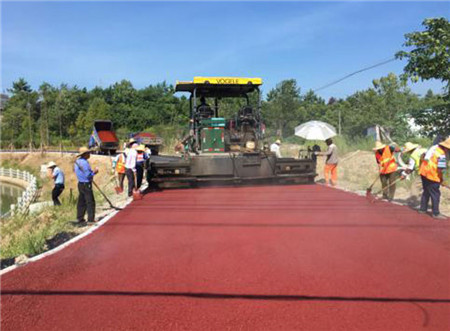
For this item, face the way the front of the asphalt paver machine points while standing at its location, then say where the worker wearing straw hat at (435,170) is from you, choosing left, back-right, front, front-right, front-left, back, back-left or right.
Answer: back-right

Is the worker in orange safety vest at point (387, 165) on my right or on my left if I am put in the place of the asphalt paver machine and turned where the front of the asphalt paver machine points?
on my right

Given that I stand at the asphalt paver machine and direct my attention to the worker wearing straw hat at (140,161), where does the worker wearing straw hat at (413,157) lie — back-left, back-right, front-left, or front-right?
back-left

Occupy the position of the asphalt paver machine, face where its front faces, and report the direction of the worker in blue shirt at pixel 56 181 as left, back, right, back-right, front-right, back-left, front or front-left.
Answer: left

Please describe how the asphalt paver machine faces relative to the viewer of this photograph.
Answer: facing away from the viewer

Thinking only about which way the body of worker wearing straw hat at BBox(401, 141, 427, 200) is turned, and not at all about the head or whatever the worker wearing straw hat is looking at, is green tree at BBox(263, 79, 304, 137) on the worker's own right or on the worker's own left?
on the worker's own right

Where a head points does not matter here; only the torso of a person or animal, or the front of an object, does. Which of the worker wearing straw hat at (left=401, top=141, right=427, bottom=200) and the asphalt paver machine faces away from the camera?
the asphalt paver machine

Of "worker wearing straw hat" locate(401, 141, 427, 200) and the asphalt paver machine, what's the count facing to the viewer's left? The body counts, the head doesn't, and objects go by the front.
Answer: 1

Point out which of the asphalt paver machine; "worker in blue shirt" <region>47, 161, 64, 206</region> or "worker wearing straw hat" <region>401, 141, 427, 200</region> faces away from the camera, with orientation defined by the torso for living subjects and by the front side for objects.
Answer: the asphalt paver machine

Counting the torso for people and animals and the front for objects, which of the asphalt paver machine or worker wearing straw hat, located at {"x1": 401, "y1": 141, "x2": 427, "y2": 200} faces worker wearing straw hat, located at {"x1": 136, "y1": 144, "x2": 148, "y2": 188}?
worker wearing straw hat, located at {"x1": 401, "y1": 141, "x2": 427, "y2": 200}

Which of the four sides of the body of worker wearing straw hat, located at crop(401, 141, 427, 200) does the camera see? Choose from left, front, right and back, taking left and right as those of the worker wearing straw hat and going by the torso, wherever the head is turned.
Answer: left
